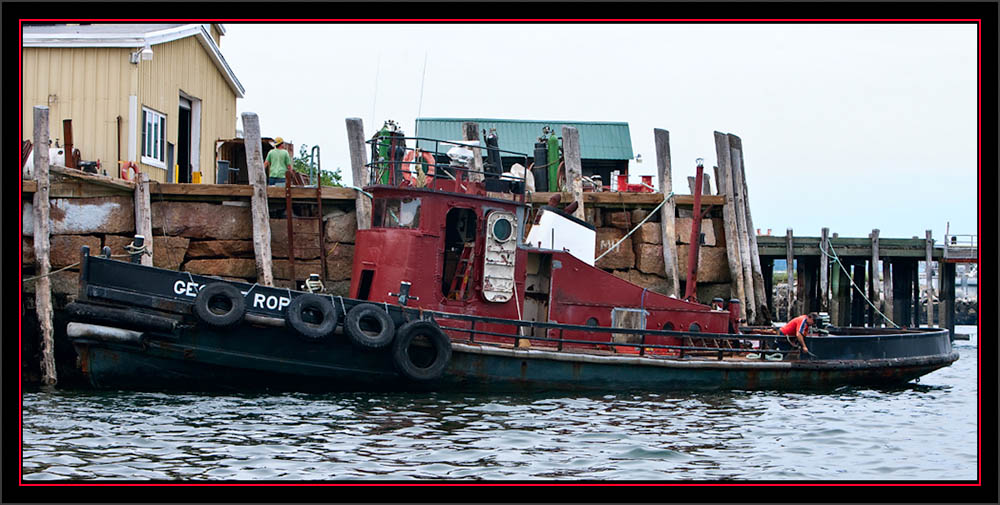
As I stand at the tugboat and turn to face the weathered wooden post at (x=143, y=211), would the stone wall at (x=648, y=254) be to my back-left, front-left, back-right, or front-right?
back-right

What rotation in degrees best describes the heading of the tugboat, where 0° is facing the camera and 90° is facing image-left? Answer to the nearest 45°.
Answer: approximately 90°

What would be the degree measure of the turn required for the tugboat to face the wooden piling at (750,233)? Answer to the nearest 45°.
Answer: approximately 135° to its right

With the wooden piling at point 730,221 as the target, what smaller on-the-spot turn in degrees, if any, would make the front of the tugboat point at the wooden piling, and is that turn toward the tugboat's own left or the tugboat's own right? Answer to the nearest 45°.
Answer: approximately 135° to the tugboat's own right

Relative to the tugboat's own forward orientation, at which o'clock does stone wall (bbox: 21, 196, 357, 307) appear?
The stone wall is roughly at 1 o'clock from the tugboat.

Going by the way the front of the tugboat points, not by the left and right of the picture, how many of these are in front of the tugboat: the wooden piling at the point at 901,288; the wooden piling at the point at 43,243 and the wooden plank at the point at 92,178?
2

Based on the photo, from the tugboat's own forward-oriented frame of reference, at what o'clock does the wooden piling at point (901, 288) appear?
The wooden piling is roughly at 4 o'clock from the tugboat.

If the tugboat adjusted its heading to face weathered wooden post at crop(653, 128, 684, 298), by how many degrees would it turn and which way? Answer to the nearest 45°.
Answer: approximately 135° to its right

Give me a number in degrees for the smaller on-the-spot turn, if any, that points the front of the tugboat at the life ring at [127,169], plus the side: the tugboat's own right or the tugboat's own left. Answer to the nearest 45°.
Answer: approximately 45° to the tugboat's own right

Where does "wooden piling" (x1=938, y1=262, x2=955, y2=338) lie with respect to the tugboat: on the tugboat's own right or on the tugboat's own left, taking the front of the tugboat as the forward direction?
on the tugboat's own right

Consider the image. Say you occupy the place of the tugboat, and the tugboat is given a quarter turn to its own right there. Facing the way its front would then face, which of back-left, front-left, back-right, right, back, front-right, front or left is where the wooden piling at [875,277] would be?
front-right

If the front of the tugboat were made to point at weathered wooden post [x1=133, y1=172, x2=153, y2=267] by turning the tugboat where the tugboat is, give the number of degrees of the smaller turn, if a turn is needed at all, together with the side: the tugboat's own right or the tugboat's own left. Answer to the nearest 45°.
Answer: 0° — it already faces it

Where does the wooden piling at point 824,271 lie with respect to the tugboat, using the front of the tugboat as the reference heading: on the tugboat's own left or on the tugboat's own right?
on the tugboat's own right
